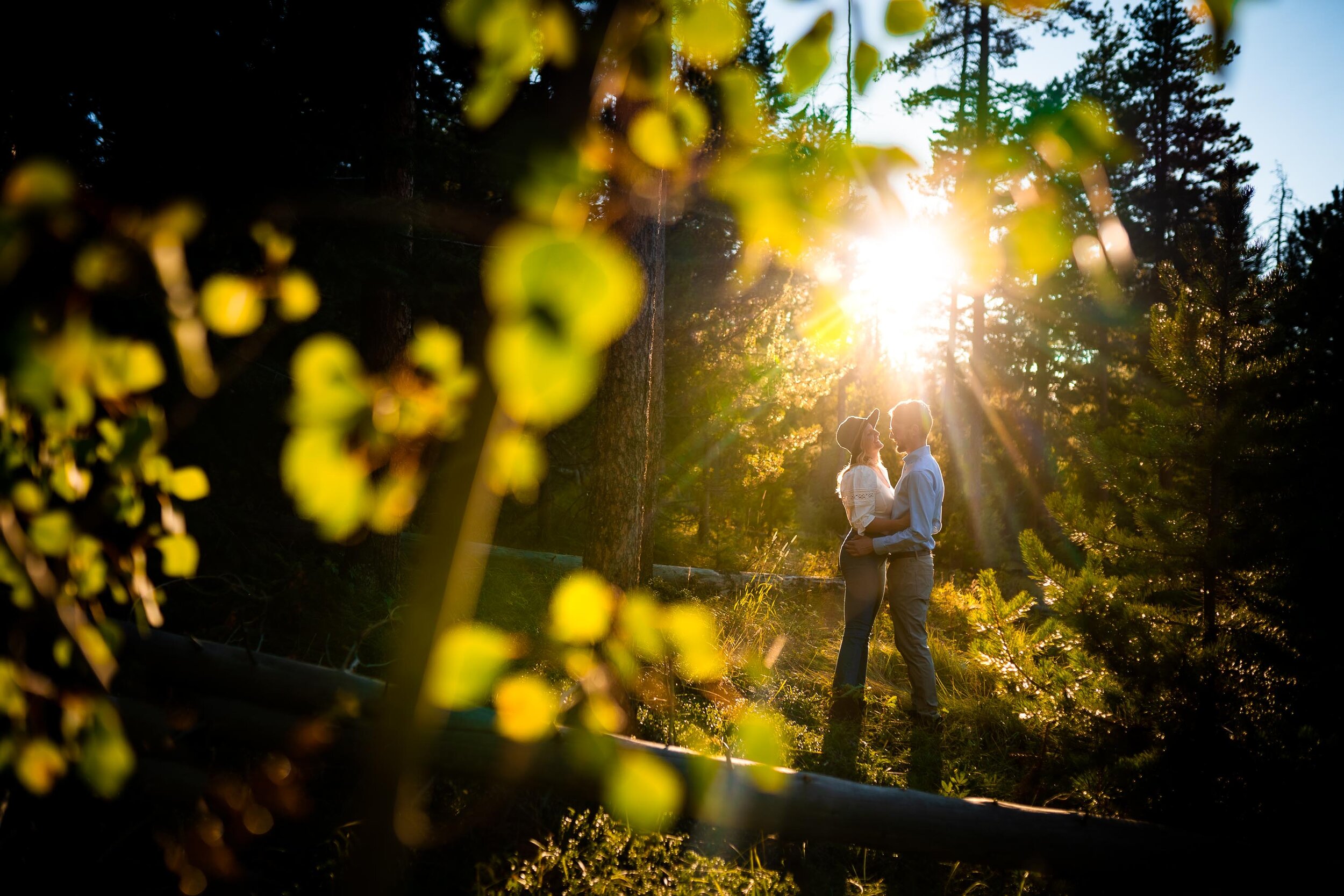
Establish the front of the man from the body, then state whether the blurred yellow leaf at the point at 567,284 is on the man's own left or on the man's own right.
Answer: on the man's own left

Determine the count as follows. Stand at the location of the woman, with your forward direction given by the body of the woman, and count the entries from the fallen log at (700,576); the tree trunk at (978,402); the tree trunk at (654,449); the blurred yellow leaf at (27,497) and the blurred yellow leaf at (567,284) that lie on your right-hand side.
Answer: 2

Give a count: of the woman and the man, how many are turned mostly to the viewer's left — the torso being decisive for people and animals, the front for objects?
1

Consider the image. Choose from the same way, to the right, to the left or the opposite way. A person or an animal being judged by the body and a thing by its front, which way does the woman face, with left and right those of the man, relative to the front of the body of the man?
the opposite way

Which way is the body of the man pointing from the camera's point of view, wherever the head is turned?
to the viewer's left

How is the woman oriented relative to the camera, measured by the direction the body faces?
to the viewer's right

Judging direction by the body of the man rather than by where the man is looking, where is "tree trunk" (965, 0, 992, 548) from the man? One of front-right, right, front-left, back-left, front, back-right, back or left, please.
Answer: right

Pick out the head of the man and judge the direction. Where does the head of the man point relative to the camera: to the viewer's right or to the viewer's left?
to the viewer's left

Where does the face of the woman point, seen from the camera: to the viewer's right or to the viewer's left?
to the viewer's right
